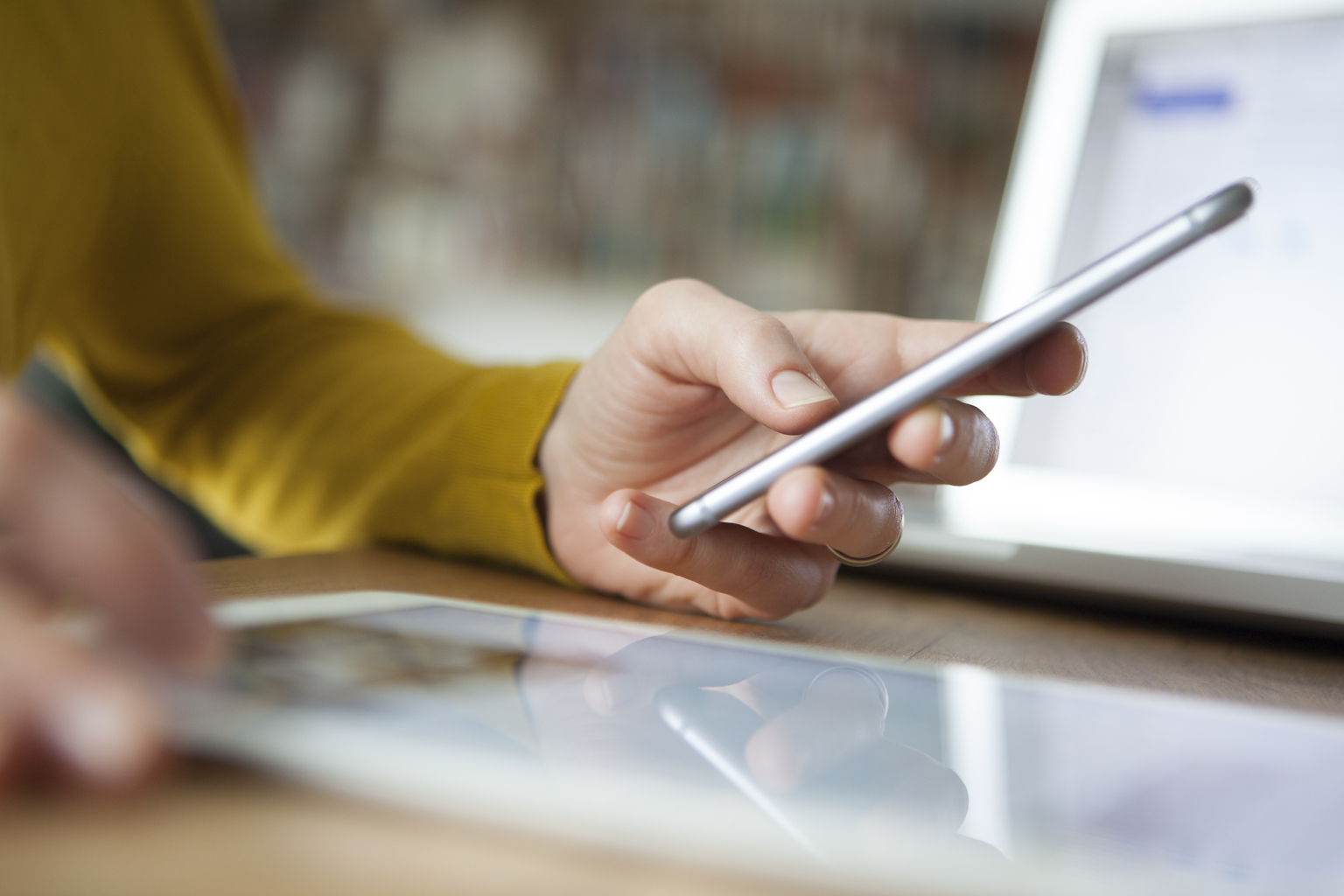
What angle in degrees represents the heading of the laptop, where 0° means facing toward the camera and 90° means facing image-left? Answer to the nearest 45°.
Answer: approximately 45°
